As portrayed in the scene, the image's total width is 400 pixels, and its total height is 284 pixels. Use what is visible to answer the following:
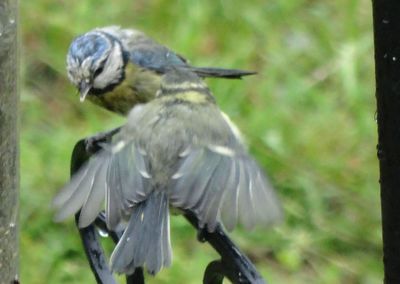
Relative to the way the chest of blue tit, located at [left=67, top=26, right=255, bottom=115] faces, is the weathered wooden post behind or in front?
in front

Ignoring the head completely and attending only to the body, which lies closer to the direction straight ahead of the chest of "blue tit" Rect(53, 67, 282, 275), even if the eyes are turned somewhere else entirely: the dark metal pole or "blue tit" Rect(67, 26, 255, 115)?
the blue tit

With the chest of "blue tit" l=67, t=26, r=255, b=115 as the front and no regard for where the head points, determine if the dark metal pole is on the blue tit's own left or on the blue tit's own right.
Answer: on the blue tit's own left

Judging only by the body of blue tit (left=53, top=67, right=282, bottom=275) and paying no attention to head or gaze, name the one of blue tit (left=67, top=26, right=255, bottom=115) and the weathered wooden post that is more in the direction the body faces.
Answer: the blue tit

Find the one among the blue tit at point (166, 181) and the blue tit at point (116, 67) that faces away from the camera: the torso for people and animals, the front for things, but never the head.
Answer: the blue tit at point (166, 181)

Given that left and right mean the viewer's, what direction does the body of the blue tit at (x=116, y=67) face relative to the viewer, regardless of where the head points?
facing the viewer and to the left of the viewer

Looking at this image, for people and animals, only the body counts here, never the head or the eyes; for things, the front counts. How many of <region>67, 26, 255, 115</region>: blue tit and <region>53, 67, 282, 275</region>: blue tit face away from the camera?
1

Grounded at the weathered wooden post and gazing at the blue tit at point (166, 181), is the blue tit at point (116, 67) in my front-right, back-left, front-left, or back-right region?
front-left

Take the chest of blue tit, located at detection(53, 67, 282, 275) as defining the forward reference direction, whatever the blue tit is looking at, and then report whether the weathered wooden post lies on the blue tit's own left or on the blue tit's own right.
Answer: on the blue tit's own left

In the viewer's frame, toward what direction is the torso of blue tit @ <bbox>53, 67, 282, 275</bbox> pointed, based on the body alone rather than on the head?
away from the camera

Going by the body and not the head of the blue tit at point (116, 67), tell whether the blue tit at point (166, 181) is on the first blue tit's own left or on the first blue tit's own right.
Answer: on the first blue tit's own left

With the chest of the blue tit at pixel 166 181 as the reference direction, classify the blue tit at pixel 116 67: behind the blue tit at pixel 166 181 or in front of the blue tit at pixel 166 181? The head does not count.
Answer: in front
